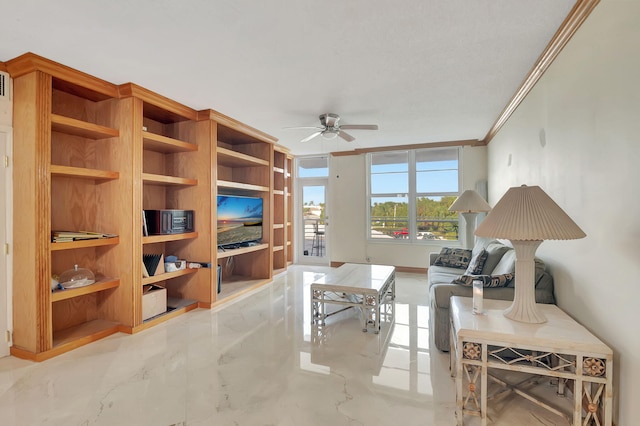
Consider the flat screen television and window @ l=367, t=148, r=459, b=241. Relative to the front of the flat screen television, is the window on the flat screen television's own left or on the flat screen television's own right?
on the flat screen television's own left

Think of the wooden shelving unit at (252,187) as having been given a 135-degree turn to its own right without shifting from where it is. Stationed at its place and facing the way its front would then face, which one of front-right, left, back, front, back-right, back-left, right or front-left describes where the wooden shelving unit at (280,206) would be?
back-right

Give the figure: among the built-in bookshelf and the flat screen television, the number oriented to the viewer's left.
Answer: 0

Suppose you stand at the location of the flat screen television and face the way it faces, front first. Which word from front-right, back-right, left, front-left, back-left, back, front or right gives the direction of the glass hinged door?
left

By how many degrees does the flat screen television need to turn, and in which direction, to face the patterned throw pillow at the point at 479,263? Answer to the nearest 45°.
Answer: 0° — it already faces it

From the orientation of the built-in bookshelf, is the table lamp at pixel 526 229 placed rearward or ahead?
ahead

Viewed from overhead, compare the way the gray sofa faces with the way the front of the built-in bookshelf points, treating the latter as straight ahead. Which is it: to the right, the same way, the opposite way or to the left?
the opposite way

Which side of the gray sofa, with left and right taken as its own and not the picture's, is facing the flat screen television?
front

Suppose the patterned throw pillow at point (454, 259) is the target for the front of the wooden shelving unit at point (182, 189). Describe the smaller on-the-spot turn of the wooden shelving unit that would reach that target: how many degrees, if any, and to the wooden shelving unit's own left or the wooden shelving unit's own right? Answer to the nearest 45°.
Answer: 0° — it already faces it

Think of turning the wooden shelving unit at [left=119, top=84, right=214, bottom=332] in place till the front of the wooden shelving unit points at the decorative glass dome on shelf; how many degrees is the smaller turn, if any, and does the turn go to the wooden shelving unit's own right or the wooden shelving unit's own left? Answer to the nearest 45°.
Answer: approximately 90° to the wooden shelving unit's own right

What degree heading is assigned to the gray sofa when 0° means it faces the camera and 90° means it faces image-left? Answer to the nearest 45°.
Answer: approximately 90°

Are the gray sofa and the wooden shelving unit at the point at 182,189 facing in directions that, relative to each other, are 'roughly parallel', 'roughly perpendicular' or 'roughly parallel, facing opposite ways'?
roughly parallel, facing opposite ways

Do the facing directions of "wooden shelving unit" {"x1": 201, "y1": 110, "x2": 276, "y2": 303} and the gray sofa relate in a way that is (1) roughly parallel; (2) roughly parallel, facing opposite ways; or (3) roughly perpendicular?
roughly parallel, facing opposite ways

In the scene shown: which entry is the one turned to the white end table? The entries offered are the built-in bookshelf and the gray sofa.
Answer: the built-in bookshelf
